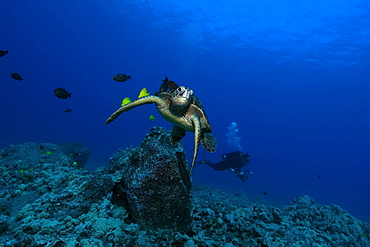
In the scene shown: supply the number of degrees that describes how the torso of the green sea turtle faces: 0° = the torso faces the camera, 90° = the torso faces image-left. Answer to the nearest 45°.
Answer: approximately 0°

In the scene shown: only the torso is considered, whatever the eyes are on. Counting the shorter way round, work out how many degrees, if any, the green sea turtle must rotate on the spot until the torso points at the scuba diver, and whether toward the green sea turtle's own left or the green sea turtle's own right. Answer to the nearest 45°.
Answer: approximately 135° to the green sea turtle's own left
